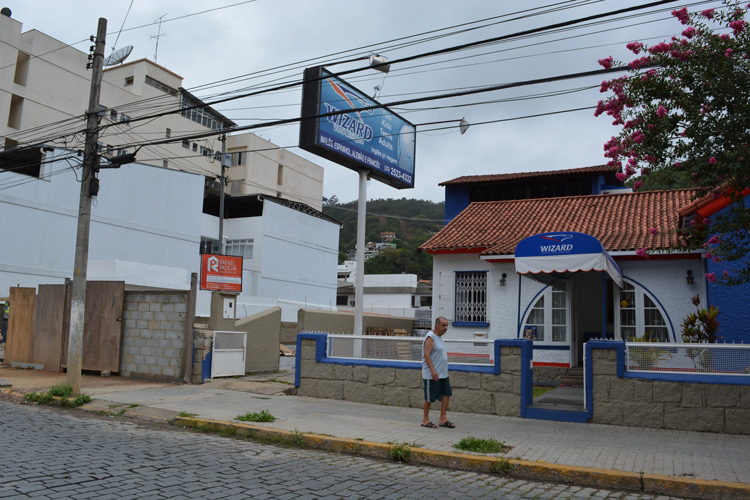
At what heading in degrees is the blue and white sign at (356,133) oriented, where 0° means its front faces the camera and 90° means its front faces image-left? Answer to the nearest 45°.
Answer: approximately 315°

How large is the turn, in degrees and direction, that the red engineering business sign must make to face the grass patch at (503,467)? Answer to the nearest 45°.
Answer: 0° — it already faces it

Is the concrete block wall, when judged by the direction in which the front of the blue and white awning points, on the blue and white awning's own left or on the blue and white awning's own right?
on the blue and white awning's own right

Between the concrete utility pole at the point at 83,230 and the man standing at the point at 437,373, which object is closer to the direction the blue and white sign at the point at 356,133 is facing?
the man standing

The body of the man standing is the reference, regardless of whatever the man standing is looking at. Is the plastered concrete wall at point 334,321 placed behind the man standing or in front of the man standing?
behind

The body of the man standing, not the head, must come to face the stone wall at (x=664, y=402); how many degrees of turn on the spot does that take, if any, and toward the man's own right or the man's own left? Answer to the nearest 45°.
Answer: approximately 45° to the man's own left

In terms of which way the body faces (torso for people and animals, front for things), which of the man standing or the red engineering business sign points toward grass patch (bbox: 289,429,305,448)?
the red engineering business sign

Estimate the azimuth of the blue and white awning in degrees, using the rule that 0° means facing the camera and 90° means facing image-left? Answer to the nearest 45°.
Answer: approximately 0°

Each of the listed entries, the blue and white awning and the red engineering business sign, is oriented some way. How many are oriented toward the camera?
2

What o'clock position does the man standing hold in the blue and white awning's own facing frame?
The man standing is roughly at 1 o'clock from the blue and white awning.

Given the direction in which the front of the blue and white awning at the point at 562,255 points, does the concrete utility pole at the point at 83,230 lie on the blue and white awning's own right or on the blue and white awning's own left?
on the blue and white awning's own right

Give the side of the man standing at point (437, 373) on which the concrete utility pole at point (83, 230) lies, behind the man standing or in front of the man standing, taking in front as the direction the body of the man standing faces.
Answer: behind
